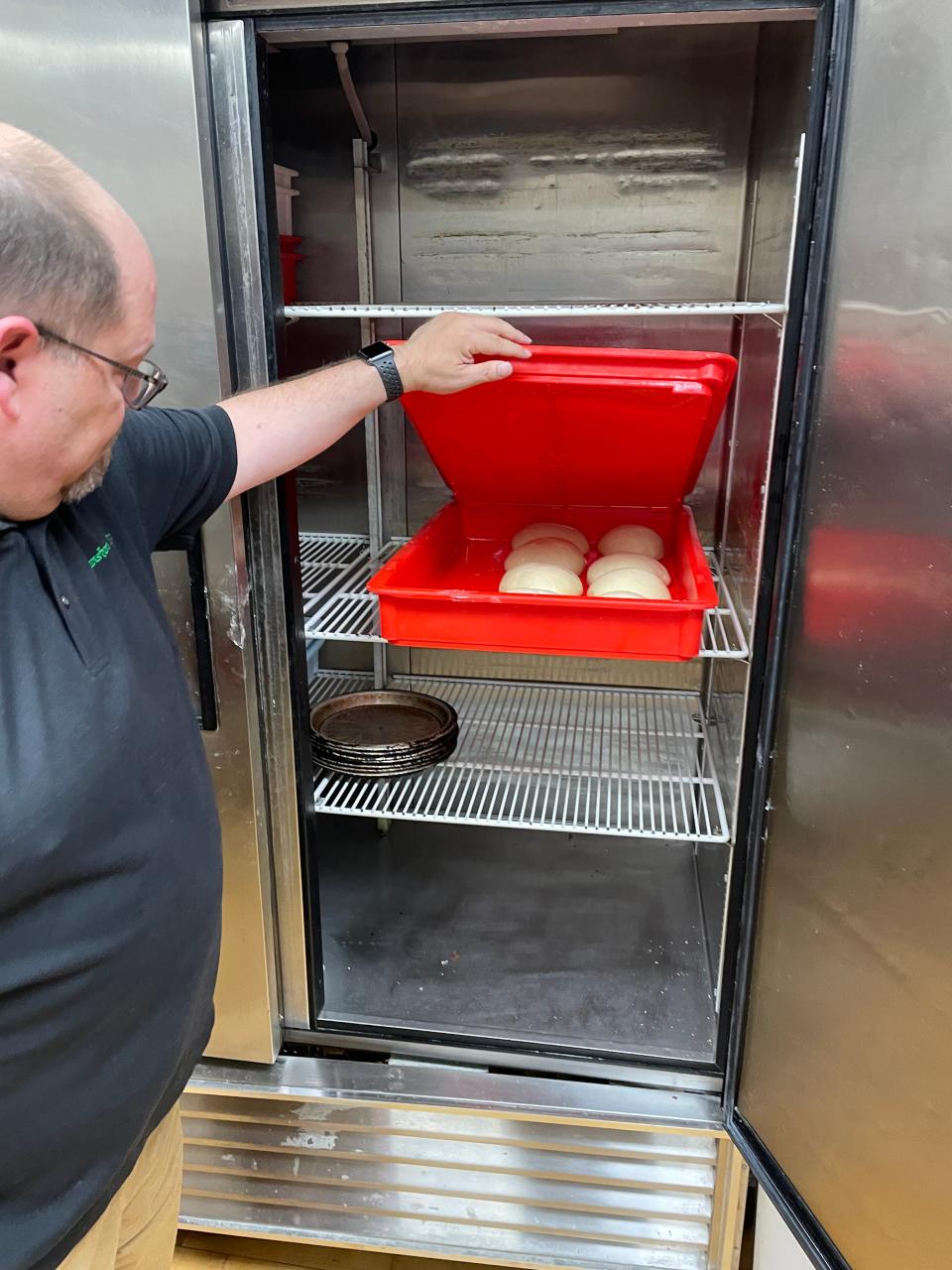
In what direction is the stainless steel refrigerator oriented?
toward the camera

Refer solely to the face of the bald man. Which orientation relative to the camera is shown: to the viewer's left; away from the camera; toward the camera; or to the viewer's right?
to the viewer's right
